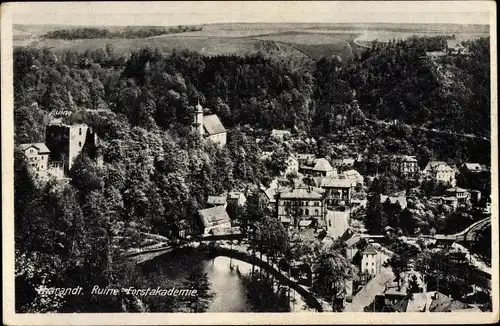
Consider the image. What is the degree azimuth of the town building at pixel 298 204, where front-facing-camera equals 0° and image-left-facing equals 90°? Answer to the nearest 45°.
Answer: approximately 0°
